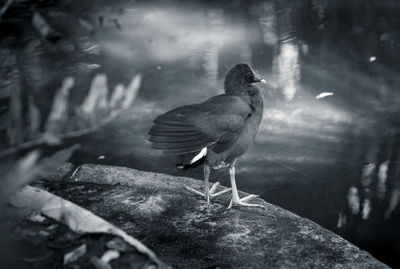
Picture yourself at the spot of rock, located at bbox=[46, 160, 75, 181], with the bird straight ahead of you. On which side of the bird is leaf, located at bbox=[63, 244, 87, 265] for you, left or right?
right

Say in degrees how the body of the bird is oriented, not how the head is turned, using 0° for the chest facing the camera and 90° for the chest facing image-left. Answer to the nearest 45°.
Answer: approximately 270°

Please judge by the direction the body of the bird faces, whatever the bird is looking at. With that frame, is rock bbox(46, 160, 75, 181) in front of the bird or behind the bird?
behind

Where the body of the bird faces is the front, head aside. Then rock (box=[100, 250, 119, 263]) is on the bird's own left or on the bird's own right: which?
on the bird's own right

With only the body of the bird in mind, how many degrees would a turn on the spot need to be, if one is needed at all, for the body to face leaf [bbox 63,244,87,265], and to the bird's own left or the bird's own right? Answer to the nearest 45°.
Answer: approximately 135° to the bird's own right
